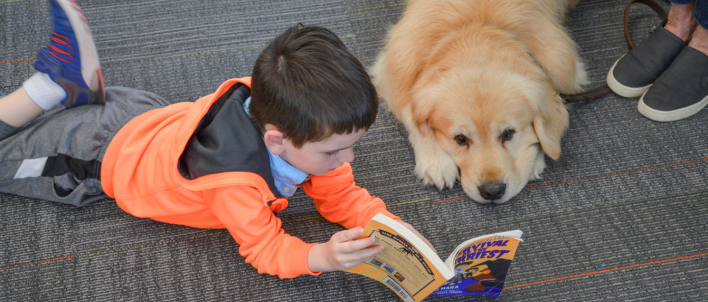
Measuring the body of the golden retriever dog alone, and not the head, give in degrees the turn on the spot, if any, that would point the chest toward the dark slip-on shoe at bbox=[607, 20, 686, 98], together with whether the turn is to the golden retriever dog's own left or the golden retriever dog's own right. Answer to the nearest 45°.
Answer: approximately 135° to the golden retriever dog's own left

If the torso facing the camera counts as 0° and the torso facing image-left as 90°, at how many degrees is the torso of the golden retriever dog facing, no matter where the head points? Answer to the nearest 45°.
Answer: approximately 0°

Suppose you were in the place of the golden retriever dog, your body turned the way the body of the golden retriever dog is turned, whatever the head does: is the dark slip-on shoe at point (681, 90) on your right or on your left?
on your left

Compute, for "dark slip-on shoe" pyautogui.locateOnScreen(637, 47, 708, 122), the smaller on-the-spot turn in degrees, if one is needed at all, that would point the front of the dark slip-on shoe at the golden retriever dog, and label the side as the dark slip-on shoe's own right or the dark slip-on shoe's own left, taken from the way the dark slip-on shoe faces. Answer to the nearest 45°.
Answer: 0° — it already faces it

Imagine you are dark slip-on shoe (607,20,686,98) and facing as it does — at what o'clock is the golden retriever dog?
The golden retriever dog is roughly at 12 o'clock from the dark slip-on shoe.

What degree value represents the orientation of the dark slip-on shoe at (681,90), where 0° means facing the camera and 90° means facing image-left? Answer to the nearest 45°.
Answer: approximately 45°
